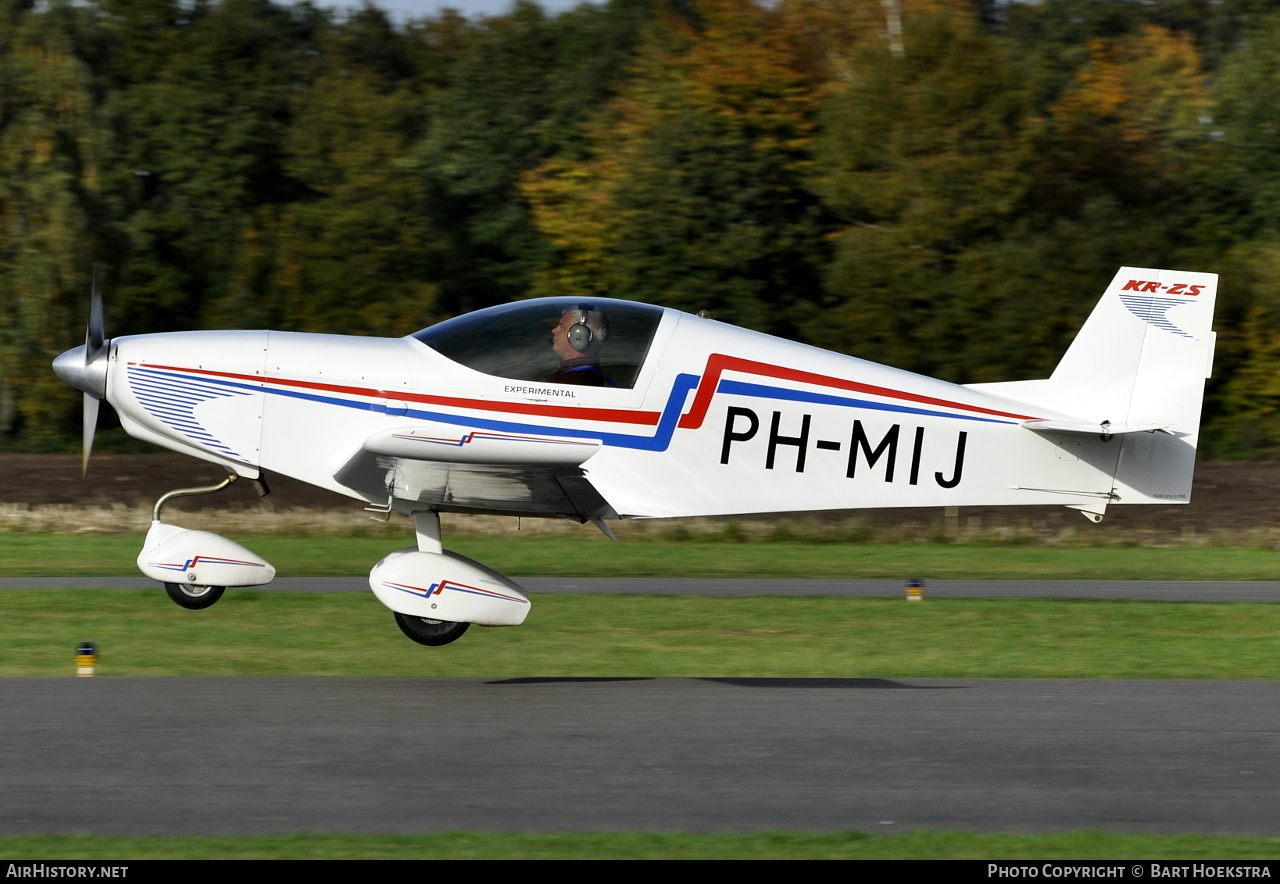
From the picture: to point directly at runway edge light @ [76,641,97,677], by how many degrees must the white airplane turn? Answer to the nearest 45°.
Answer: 0° — it already faces it

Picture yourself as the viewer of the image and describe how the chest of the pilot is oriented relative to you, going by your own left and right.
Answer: facing to the left of the viewer

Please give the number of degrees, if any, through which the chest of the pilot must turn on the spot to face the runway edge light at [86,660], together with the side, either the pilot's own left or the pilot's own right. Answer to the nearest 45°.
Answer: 0° — they already face it

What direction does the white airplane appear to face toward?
to the viewer's left

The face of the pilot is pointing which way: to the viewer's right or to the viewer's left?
to the viewer's left
